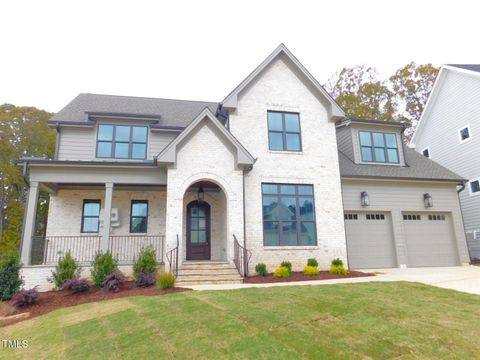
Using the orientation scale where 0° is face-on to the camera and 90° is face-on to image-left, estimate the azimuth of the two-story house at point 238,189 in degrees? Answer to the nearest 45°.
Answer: approximately 0°

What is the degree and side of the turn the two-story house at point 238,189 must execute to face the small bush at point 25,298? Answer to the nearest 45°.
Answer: approximately 45° to its right

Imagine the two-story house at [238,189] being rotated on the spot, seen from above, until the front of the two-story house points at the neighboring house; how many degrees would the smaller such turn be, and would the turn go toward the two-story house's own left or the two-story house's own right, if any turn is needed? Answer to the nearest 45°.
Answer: approximately 90° to the two-story house's own left

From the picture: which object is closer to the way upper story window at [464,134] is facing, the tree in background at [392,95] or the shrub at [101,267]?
the shrub

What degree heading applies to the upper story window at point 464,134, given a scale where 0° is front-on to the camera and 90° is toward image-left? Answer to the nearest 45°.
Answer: approximately 45°

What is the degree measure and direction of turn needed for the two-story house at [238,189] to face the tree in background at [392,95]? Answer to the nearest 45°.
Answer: approximately 135° to its left

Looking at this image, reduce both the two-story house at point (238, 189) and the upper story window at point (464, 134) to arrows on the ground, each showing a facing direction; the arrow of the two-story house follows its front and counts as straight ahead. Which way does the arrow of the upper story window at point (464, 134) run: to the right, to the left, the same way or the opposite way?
to the right
